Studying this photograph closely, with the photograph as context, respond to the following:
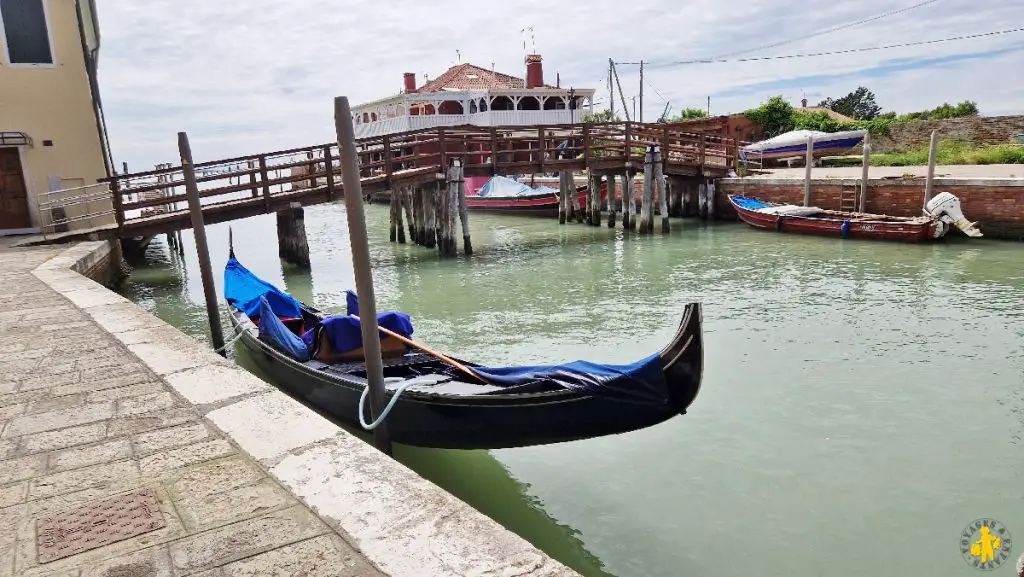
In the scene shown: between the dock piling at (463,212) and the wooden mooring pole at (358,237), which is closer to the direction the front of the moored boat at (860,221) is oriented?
the dock piling

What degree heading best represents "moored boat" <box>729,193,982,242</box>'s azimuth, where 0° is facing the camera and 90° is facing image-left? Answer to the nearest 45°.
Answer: approximately 135°

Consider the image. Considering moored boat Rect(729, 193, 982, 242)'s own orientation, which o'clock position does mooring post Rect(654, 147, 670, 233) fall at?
The mooring post is roughly at 11 o'clock from the moored boat.

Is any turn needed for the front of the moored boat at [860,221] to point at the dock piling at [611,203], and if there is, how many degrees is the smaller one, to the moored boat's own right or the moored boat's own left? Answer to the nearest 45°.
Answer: approximately 45° to the moored boat's own left

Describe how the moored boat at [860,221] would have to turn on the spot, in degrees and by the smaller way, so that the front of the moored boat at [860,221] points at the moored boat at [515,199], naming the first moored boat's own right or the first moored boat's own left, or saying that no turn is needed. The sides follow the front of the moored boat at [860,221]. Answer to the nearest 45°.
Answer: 0° — it already faces it

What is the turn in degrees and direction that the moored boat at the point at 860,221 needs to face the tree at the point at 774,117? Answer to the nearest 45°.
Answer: approximately 45° to its right

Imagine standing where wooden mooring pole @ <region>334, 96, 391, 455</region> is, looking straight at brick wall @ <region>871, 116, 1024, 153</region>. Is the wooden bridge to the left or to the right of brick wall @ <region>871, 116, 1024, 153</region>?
left
